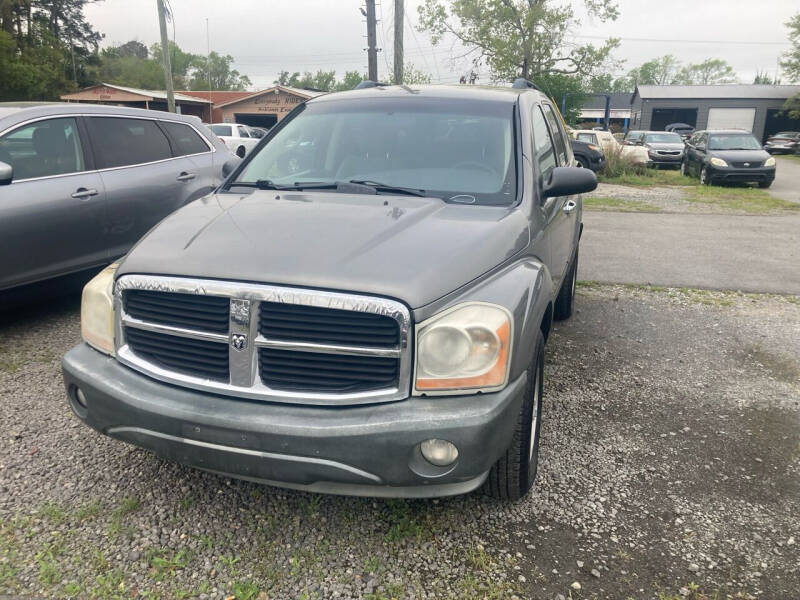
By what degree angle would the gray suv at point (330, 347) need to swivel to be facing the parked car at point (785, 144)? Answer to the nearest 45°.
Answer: approximately 180°

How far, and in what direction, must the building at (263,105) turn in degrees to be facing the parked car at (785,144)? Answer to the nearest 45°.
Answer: approximately 90° to its left

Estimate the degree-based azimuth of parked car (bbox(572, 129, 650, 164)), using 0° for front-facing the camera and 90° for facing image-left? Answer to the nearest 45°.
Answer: approximately 315°

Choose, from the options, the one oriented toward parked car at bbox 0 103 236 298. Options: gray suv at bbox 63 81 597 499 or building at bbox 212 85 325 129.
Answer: the building

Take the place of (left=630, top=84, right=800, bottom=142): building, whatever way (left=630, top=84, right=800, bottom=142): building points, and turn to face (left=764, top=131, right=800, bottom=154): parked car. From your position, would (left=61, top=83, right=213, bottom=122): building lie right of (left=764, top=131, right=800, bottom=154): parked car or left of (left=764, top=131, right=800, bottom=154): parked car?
right

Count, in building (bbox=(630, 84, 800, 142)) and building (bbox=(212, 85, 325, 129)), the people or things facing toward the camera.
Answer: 2

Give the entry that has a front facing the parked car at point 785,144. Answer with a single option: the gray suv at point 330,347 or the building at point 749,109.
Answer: the building

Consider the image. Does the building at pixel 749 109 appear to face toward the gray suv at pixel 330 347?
yes
